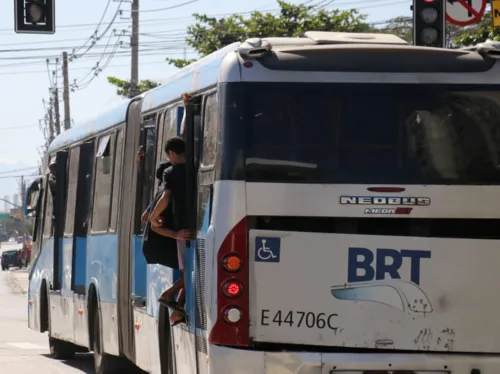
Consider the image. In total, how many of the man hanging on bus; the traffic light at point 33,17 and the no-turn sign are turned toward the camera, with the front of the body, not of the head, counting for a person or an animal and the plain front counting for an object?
2

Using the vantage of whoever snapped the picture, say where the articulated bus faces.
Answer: facing away from the viewer and to the left of the viewer

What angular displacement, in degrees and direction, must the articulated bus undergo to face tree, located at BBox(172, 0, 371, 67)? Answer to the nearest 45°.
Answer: approximately 45° to its right

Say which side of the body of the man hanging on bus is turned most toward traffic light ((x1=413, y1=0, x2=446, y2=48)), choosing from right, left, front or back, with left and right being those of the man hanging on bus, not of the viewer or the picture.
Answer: right

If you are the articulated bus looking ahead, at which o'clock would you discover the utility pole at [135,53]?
The utility pole is roughly at 1 o'clock from the articulated bus.

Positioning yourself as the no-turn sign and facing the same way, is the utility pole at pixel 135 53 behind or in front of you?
behind
